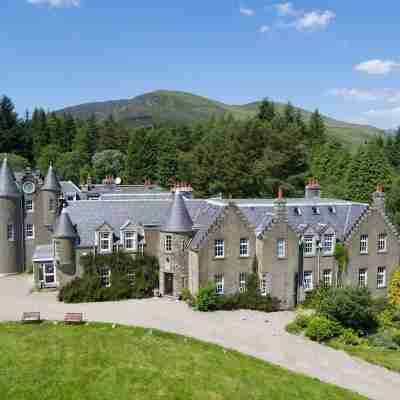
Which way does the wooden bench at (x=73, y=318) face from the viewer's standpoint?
toward the camera

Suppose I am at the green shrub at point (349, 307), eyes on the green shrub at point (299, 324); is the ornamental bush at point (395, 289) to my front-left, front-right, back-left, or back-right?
back-right

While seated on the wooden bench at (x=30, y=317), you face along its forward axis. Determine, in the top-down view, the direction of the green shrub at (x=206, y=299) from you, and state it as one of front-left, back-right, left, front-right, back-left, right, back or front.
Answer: left

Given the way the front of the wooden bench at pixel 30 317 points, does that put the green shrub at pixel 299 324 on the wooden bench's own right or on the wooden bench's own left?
on the wooden bench's own left

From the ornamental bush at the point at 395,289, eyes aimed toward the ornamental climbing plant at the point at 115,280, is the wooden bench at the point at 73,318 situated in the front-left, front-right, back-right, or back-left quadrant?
front-left

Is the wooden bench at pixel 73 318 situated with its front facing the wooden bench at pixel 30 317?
no

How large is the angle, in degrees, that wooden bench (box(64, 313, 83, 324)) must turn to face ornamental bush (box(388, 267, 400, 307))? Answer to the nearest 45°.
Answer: approximately 90° to its left

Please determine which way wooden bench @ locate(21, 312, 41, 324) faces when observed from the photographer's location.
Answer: facing the viewer

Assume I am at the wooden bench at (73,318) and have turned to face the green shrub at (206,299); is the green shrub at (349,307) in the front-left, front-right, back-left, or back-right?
front-right

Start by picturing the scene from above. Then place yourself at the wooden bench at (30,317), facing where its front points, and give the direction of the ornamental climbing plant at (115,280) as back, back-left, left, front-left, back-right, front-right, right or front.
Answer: back-left

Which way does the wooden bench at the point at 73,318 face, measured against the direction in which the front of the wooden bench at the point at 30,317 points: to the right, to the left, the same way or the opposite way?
the same way

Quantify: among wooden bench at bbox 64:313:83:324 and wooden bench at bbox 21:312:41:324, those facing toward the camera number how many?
2

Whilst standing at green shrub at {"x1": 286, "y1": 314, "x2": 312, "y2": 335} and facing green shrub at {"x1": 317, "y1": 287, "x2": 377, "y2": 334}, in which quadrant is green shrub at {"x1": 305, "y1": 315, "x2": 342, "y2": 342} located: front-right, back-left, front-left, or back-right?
front-right

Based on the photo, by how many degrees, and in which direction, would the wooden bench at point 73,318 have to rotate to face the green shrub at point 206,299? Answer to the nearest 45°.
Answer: approximately 90° to its left

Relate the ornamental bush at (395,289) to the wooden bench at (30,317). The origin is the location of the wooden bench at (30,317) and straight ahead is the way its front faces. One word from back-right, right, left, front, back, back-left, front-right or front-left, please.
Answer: left
